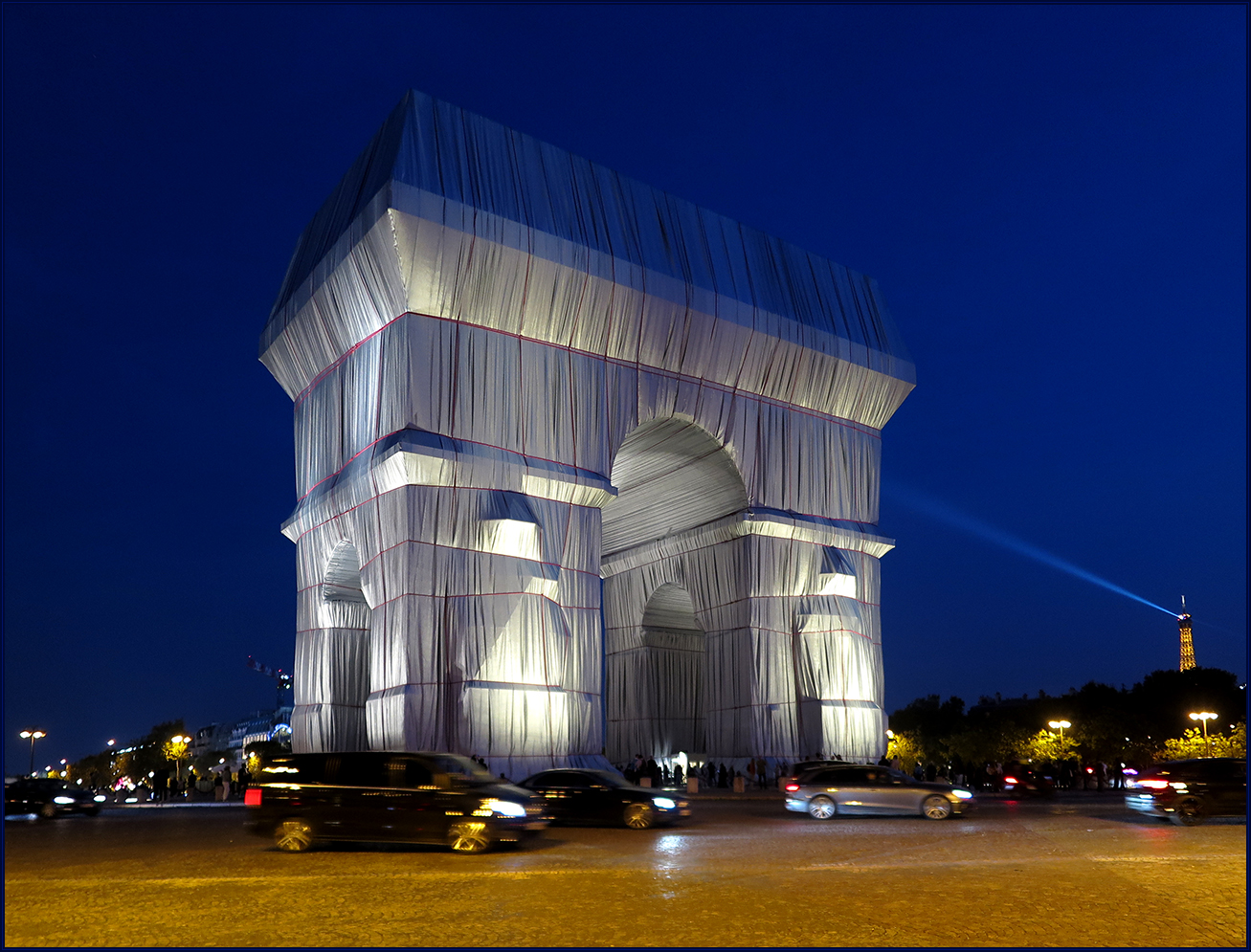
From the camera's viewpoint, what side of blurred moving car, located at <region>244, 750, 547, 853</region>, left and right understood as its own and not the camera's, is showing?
right

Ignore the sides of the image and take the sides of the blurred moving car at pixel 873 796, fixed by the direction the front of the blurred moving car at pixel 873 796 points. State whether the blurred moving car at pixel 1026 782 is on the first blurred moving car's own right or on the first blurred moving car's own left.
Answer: on the first blurred moving car's own left

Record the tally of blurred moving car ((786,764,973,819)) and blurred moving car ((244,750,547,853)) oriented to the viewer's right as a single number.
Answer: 2

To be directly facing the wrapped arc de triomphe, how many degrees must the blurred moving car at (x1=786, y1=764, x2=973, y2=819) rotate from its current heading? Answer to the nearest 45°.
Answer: approximately 135° to its left

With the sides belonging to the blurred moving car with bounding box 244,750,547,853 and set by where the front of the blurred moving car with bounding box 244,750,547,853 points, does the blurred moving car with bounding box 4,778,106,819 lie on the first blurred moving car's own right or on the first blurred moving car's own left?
on the first blurred moving car's own left

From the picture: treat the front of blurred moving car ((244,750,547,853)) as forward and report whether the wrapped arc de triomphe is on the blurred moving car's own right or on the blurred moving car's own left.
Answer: on the blurred moving car's own left

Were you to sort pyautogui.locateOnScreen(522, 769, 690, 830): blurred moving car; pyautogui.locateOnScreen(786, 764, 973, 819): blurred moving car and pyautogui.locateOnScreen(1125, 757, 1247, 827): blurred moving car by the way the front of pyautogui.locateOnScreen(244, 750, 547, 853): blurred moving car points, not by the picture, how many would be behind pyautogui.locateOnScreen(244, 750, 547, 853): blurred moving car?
0

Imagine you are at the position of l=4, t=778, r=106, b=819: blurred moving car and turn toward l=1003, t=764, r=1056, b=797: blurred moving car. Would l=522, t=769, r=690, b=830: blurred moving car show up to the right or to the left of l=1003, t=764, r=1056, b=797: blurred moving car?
right

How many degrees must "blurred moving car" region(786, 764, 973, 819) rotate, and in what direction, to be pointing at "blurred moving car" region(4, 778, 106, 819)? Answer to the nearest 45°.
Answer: approximately 180°

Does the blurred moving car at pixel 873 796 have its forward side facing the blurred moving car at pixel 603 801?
no

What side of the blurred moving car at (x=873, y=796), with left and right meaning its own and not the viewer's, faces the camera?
right

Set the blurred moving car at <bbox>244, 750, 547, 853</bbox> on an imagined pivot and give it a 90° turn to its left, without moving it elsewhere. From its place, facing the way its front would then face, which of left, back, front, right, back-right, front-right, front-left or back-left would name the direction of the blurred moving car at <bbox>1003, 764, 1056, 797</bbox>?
front-right

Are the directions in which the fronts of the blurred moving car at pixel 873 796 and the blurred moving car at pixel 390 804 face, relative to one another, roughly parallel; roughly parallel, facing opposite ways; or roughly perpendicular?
roughly parallel
